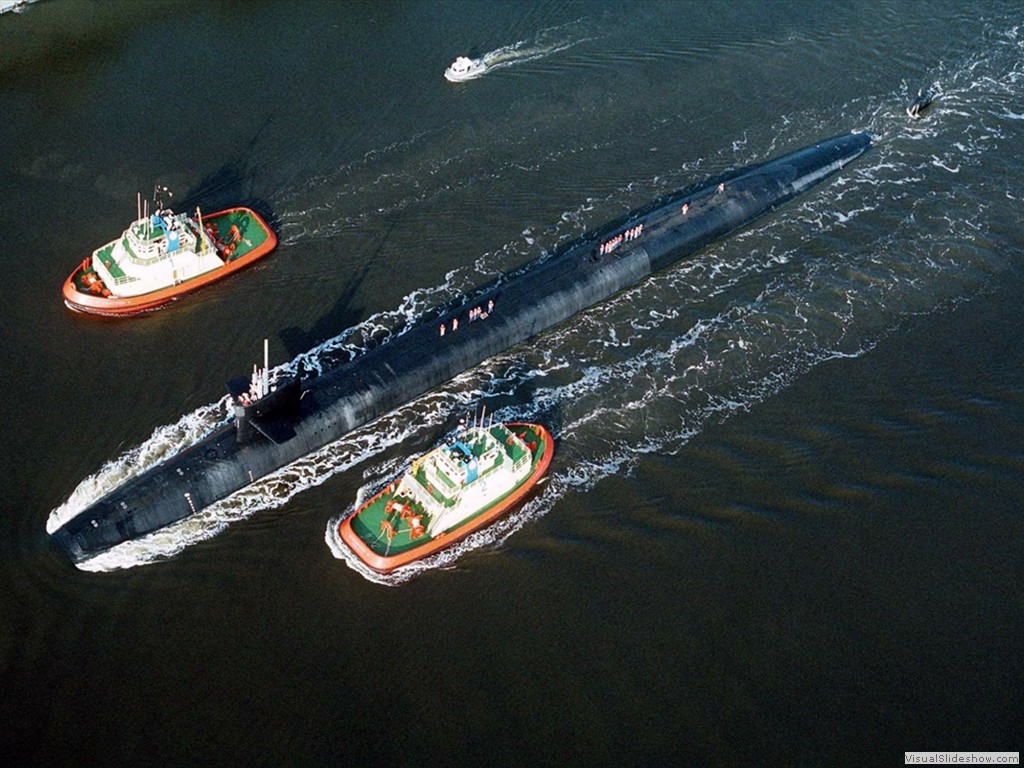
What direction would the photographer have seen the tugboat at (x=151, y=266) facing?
facing the viewer and to the left of the viewer

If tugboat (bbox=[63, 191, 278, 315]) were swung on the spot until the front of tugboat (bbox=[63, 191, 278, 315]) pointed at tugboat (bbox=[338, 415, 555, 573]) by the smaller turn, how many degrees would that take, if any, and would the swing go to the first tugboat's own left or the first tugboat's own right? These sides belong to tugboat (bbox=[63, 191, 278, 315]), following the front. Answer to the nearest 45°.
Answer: approximately 45° to the first tugboat's own left

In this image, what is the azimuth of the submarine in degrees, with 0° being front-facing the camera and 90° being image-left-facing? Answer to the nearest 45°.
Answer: approximately 45°

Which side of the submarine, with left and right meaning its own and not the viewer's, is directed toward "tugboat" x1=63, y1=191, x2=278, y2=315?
right

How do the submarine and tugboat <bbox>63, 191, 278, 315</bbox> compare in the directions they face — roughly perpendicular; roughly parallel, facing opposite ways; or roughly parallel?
roughly parallel
